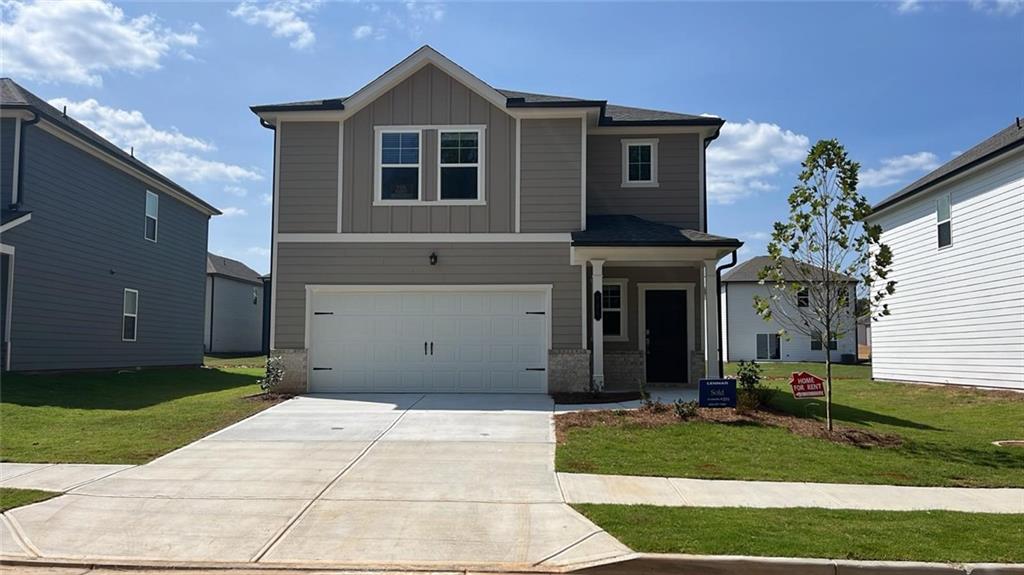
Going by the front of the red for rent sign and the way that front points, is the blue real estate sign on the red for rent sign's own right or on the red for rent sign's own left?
on the red for rent sign's own right

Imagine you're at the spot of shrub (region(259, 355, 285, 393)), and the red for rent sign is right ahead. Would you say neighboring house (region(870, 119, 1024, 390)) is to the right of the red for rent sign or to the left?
left

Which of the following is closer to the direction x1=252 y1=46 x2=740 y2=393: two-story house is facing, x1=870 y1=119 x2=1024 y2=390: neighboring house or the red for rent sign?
the red for rent sign

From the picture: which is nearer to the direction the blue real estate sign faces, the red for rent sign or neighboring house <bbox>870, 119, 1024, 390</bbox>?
the red for rent sign

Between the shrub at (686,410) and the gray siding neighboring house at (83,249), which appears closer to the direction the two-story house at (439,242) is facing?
the shrub

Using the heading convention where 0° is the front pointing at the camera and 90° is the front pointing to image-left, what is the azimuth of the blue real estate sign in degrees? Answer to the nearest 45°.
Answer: approximately 0°

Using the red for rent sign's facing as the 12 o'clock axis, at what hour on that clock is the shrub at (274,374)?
The shrub is roughly at 3 o'clock from the red for rent sign.

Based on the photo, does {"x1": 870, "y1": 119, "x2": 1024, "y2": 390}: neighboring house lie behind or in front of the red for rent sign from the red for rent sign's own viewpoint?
behind

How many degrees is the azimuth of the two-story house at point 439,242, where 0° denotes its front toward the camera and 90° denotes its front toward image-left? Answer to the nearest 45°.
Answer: approximately 0°
